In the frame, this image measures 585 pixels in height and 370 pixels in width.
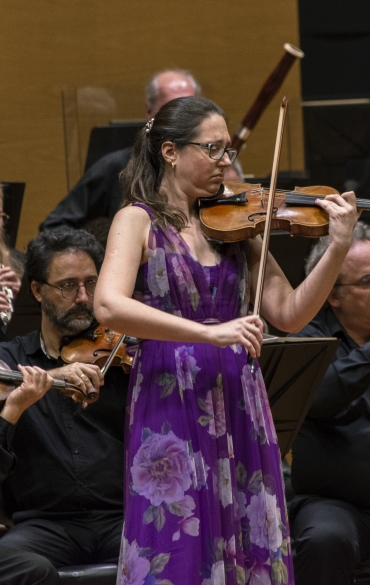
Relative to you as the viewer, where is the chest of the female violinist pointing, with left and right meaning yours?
facing the viewer and to the right of the viewer

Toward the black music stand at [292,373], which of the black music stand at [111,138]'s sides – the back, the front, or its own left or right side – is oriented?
back

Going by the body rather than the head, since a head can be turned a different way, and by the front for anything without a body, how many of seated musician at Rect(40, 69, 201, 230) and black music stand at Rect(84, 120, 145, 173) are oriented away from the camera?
1

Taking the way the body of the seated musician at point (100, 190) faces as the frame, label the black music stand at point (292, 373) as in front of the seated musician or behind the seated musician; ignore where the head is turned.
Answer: in front

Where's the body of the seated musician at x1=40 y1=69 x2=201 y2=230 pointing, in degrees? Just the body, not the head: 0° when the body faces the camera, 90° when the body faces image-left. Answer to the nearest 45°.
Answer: approximately 315°

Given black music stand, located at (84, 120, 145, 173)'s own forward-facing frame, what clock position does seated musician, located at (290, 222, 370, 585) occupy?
The seated musician is roughly at 5 o'clock from the black music stand.

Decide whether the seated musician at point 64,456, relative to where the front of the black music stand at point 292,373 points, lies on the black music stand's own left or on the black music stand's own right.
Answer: on the black music stand's own left

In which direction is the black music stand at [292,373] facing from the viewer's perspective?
away from the camera

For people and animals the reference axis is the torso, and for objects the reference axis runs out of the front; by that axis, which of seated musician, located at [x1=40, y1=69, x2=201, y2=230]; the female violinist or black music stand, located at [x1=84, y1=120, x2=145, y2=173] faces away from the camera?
the black music stand

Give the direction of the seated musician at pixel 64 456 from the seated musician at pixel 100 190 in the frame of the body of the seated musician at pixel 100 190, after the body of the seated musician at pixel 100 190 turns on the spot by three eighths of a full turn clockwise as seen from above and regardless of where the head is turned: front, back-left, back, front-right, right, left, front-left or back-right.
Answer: left

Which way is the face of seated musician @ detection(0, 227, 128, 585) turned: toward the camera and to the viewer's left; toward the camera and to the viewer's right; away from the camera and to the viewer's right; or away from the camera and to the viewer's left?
toward the camera and to the viewer's right

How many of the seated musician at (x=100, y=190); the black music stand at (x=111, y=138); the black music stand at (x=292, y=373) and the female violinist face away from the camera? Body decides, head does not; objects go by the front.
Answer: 2

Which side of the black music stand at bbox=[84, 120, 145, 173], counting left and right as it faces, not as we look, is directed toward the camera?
back

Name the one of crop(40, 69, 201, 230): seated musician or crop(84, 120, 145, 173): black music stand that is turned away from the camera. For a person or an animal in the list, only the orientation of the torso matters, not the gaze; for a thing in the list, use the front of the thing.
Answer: the black music stand
